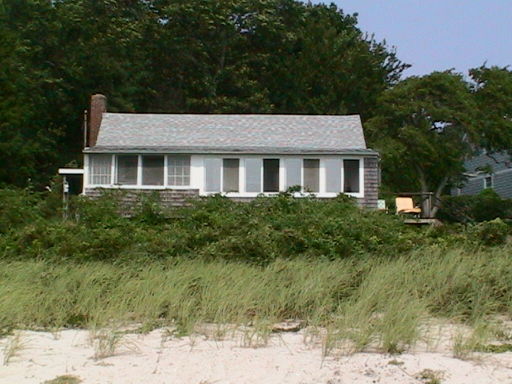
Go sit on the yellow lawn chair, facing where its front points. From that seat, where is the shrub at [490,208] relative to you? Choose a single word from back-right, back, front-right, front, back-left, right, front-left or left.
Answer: left

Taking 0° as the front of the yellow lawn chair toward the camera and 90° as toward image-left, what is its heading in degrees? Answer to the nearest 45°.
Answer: approximately 315°

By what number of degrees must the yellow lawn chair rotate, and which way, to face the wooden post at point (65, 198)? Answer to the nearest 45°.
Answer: approximately 90° to its right

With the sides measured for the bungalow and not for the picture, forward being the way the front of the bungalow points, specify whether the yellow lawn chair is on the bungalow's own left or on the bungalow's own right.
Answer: on the bungalow's own left

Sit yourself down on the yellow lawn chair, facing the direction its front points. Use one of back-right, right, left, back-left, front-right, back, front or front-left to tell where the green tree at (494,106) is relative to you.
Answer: left

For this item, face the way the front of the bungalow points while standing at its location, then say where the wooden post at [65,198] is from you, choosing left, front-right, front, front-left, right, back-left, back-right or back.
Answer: right

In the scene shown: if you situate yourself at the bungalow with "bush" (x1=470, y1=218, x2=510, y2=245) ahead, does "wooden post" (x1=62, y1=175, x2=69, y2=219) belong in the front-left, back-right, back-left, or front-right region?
back-right

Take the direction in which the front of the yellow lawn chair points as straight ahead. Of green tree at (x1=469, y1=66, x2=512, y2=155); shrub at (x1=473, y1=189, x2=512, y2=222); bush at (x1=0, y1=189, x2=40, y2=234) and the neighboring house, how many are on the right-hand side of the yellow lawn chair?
1

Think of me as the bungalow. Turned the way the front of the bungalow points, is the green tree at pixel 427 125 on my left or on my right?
on my left

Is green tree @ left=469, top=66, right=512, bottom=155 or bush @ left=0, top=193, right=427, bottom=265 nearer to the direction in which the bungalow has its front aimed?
the bush

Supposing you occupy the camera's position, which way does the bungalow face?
facing the viewer

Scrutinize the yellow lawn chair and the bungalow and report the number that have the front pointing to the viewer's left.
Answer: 0

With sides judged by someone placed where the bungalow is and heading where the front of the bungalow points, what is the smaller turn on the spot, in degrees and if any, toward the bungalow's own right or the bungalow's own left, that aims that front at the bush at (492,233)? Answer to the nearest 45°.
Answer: approximately 45° to the bungalow's own left
